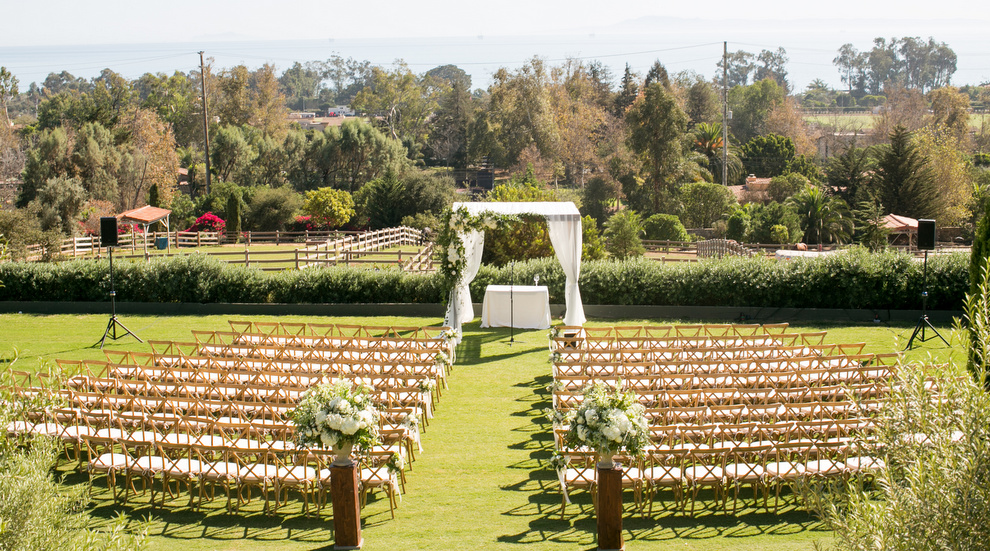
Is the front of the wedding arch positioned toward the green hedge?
no

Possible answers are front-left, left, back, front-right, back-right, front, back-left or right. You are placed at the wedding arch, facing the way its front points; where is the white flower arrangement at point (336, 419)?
front

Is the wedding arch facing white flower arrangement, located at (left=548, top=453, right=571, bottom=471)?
yes

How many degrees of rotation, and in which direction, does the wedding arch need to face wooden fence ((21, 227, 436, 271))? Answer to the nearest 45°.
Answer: approximately 135° to its right

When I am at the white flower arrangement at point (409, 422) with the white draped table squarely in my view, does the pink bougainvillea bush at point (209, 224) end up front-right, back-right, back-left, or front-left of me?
front-left

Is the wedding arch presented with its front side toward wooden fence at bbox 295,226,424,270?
no

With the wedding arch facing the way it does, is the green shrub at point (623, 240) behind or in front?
behind

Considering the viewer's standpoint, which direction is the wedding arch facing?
facing the viewer

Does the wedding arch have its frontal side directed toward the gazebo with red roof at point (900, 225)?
no

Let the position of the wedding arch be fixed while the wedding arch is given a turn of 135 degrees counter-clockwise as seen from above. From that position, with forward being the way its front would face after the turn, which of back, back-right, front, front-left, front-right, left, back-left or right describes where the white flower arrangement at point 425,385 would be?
back-right

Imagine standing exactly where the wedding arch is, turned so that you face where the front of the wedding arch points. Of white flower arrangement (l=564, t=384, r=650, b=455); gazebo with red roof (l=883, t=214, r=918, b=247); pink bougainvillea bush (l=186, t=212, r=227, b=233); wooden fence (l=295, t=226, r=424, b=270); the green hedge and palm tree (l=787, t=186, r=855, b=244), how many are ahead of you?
1

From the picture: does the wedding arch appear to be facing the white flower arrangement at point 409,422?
yes

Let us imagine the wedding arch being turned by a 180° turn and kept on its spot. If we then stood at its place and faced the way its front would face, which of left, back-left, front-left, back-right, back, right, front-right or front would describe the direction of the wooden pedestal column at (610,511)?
back

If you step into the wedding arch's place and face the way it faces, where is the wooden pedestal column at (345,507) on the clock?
The wooden pedestal column is roughly at 12 o'clock from the wedding arch.

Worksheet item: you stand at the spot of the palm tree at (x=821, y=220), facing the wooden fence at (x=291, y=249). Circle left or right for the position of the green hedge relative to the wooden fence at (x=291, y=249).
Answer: left
